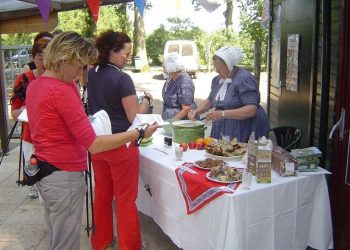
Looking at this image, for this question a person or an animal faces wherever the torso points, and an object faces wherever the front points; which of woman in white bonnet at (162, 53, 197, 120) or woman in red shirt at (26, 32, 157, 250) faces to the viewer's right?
the woman in red shirt

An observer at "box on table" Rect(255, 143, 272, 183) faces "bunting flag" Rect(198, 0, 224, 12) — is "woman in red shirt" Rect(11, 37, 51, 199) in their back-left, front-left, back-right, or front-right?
front-left

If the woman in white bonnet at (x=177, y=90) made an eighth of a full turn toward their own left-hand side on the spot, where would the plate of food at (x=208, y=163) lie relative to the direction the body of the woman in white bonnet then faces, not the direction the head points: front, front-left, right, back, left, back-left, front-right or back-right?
front

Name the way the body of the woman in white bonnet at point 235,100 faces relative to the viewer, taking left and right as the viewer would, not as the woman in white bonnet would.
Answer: facing the viewer and to the left of the viewer

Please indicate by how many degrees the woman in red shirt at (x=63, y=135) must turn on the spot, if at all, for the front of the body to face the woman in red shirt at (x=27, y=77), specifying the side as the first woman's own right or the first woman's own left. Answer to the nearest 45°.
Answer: approximately 90° to the first woman's own left

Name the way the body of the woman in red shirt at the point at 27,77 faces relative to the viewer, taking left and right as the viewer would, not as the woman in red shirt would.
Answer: facing the viewer and to the right of the viewer

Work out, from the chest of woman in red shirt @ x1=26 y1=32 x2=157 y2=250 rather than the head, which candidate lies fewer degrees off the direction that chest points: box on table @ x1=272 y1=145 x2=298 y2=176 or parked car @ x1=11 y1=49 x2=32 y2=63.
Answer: the box on table

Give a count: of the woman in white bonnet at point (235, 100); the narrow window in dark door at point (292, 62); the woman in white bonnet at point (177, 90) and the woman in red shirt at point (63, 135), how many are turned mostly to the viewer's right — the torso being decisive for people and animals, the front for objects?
1

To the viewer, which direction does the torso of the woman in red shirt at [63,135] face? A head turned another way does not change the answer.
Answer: to the viewer's right

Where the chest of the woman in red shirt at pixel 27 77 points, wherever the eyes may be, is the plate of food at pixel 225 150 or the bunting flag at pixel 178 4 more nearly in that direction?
the plate of food

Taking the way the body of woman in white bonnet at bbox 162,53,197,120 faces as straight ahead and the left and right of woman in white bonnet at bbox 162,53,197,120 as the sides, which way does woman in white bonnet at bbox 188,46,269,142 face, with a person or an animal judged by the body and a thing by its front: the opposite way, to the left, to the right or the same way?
the same way

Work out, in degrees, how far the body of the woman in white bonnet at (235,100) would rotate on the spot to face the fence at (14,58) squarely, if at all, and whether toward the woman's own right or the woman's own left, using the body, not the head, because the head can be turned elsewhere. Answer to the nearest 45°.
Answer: approximately 90° to the woman's own right

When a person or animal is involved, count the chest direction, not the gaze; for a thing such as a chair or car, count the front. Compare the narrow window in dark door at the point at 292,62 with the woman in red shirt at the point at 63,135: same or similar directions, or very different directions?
very different directions

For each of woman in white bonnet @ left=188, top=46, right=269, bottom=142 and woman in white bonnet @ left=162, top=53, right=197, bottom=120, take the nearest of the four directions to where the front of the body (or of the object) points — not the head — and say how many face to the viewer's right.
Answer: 0

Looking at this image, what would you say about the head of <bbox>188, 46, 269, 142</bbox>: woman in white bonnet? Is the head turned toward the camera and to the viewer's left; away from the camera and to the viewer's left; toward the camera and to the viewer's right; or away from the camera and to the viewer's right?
toward the camera and to the viewer's left
